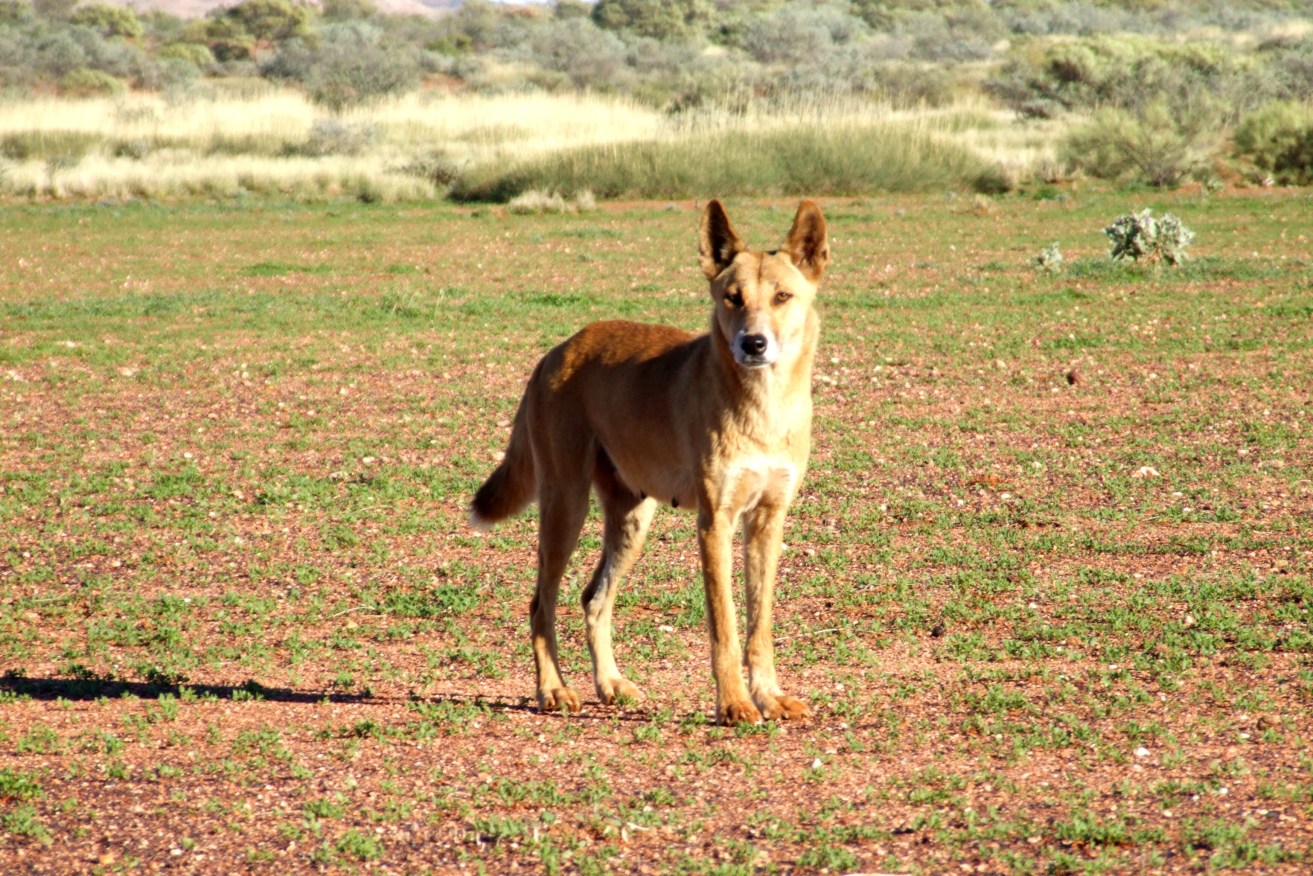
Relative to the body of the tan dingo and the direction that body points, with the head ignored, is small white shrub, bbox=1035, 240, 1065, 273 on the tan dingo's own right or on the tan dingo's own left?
on the tan dingo's own left

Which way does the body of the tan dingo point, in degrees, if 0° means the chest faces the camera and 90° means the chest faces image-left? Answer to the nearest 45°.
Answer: approximately 315°

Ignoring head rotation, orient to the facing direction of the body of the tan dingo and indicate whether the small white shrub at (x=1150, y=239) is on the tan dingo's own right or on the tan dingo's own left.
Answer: on the tan dingo's own left

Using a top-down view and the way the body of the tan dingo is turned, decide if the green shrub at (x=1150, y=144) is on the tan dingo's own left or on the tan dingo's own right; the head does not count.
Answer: on the tan dingo's own left
